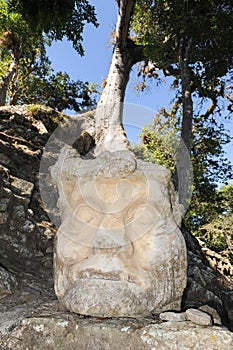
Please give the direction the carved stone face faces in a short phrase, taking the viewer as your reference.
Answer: facing the viewer

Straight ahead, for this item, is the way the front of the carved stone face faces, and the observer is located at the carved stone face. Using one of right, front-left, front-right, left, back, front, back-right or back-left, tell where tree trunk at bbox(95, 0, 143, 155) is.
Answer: back

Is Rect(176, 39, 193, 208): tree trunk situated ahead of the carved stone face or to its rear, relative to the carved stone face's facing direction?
to the rear
